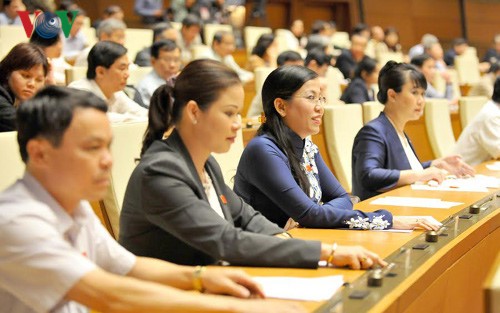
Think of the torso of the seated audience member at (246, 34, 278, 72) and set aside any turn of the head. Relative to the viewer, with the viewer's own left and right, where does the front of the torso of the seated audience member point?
facing the viewer and to the right of the viewer

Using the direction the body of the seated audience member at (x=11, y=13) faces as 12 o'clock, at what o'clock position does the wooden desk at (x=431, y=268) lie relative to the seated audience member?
The wooden desk is roughly at 1 o'clock from the seated audience member.

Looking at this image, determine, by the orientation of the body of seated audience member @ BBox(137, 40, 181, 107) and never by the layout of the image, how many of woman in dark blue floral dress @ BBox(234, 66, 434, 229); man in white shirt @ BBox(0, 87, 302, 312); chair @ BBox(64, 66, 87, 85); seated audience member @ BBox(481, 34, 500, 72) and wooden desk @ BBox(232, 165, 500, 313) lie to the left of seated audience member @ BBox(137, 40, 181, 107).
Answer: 1

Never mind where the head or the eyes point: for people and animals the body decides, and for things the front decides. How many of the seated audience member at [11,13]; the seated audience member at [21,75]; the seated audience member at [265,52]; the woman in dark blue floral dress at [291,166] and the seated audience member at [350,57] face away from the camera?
0

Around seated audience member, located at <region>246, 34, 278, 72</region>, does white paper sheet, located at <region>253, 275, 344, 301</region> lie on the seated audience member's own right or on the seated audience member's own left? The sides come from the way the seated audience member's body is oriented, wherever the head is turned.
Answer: on the seated audience member's own right

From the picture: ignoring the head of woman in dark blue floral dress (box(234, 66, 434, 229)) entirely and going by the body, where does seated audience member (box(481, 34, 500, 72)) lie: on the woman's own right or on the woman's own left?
on the woman's own left

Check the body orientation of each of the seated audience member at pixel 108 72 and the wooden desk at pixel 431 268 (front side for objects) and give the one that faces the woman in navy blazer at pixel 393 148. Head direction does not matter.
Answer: the seated audience member

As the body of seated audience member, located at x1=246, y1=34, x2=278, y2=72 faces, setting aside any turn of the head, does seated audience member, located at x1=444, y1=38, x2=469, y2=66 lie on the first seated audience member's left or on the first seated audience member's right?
on the first seated audience member's left

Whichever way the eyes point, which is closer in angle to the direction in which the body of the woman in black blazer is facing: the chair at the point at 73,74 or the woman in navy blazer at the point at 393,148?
the woman in navy blazer

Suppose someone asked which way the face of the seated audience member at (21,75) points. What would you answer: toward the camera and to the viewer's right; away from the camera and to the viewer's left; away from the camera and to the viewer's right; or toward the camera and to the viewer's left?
toward the camera and to the viewer's right

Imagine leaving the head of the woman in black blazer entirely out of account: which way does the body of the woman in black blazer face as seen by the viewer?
to the viewer's right

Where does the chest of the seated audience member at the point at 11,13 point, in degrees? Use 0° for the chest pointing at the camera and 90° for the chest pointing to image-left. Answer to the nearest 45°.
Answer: approximately 315°

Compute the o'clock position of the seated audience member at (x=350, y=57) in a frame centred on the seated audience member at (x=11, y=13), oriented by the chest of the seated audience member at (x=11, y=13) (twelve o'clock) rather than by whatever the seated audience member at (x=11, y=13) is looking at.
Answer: the seated audience member at (x=350, y=57) is roughly at 10 o'clock from the seated audience member at (x=11, y=13).

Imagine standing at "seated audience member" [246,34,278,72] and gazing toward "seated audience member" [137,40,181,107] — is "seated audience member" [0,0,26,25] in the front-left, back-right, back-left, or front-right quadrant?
front-right

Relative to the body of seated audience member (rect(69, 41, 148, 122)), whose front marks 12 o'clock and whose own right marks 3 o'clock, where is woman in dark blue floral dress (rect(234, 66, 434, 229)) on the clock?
The woman in dark blue floral dress is roughly at 1 o'clock from the seated audience member.

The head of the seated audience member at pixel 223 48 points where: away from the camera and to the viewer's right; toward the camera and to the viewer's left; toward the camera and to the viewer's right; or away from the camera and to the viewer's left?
toward the camera and to the viewer's right

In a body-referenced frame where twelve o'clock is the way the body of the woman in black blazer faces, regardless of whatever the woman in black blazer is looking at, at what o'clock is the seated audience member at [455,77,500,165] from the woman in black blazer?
The seated audience member is roughly at 10 o'clock from the woman in black blazer.
